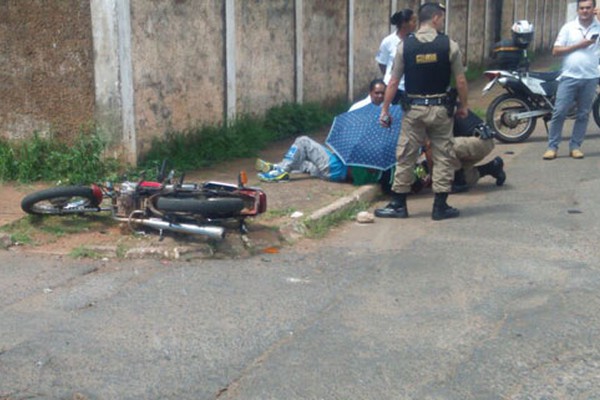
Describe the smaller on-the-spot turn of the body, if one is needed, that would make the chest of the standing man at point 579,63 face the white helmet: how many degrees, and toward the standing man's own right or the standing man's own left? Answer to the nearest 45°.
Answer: approximately 180°

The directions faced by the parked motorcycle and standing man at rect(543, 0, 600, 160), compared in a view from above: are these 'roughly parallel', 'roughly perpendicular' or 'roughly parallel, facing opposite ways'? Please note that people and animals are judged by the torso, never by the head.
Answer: roughly perpendicular

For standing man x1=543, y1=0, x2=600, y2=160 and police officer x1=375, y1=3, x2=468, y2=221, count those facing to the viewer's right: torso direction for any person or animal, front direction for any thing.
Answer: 0

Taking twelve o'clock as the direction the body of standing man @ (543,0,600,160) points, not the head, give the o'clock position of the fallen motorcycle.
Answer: The fallen motorcycle is roughly at 1 o'clock from the standing man.

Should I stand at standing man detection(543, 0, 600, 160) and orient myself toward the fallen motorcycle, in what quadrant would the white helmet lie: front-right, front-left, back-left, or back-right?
back-right

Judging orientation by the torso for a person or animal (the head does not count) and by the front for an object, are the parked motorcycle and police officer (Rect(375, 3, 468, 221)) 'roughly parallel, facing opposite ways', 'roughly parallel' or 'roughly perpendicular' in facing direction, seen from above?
roughly perpendicular
